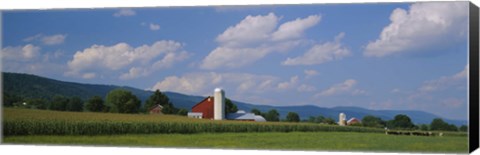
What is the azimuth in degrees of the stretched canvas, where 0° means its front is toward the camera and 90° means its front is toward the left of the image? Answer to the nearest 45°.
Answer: approximately 45°
